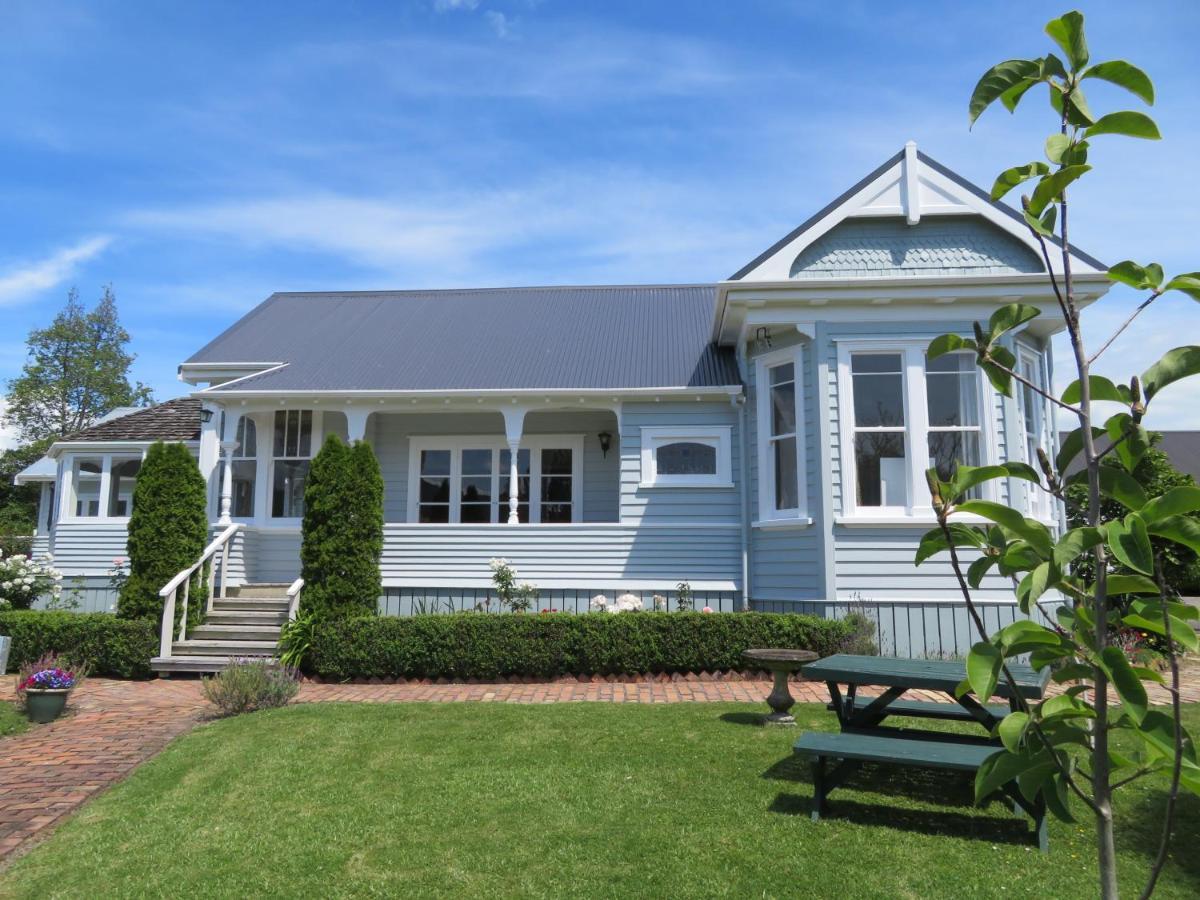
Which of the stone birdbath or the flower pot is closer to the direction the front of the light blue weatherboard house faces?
the stone birdbath

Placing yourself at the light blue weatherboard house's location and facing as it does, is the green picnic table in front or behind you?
in front

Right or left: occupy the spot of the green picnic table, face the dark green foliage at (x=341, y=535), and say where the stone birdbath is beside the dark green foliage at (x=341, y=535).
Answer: right

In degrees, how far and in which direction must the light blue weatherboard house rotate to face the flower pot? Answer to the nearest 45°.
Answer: approximately 45° to its right

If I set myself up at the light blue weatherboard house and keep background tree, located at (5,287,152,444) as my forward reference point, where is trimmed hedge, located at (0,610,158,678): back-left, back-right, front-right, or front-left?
front-left

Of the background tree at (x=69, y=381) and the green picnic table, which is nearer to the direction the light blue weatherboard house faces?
the green picnic table

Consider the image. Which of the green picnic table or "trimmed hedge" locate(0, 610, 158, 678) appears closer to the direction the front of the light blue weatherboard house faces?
the green picnic table

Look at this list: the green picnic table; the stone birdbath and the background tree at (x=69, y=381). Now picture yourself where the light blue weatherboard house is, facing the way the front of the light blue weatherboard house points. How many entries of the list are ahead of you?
2

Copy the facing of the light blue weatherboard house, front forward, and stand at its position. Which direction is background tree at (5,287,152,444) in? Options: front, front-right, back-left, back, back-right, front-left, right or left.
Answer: back-right

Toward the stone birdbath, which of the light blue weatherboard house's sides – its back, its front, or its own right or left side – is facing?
front

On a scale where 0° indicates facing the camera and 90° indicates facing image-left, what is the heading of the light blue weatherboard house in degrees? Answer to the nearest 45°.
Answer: approximately 0°

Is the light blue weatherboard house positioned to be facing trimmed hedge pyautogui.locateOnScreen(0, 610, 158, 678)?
no
